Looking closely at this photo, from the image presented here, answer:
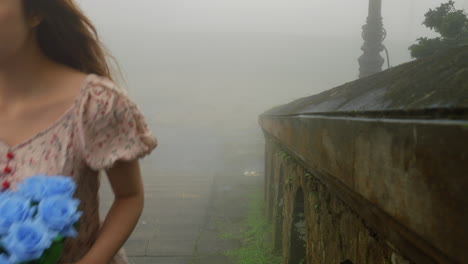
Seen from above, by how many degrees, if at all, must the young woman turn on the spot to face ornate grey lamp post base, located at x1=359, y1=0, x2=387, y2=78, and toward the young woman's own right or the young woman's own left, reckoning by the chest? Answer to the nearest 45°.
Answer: approximately 135° to the young woman's own left

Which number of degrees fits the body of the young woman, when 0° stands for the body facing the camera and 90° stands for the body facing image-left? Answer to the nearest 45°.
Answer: approximately 0°

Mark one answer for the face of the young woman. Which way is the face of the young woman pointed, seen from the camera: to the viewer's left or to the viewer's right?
to the viewer's left

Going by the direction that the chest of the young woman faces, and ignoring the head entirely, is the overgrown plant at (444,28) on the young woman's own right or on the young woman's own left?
on the young woman's own left
